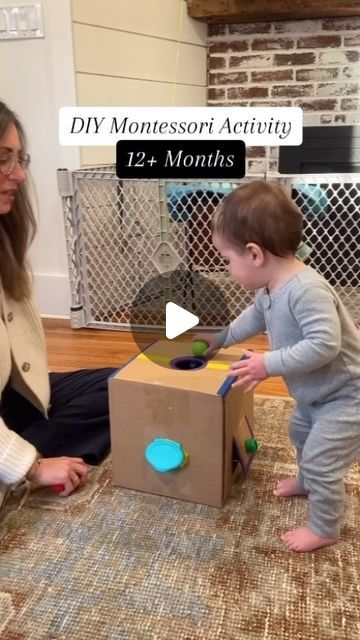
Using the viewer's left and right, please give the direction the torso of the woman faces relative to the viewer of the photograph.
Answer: facing the viewer and to the right of the viewer
